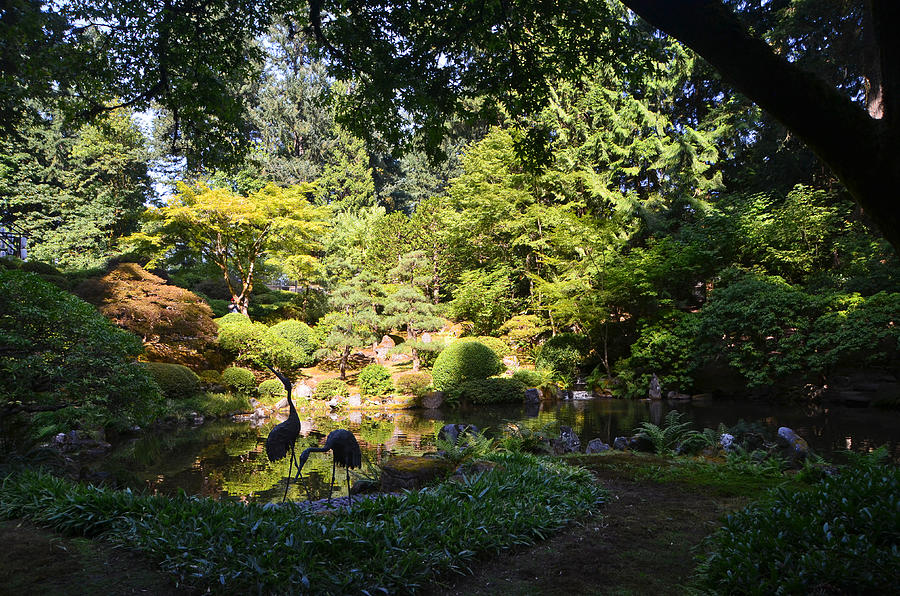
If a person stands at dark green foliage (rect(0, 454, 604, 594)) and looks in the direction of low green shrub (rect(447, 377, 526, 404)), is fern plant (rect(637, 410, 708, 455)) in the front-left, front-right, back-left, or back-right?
front-right

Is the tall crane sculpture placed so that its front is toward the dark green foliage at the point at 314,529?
no

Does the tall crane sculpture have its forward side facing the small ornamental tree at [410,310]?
no

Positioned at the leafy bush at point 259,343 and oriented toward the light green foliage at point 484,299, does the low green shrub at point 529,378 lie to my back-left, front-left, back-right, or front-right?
front-right

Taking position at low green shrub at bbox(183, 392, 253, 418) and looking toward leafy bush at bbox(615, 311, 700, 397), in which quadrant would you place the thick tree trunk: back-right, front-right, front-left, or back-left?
front-right
